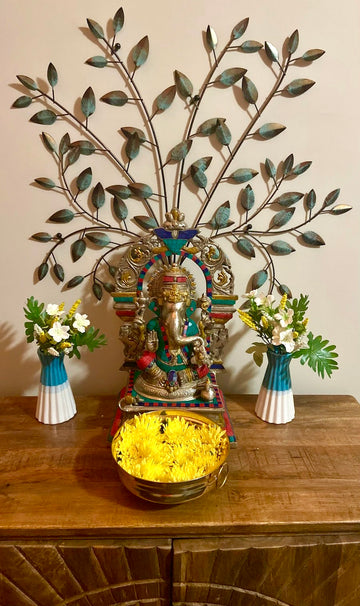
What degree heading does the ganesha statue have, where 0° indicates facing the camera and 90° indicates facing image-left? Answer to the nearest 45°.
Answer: approximately 0°
